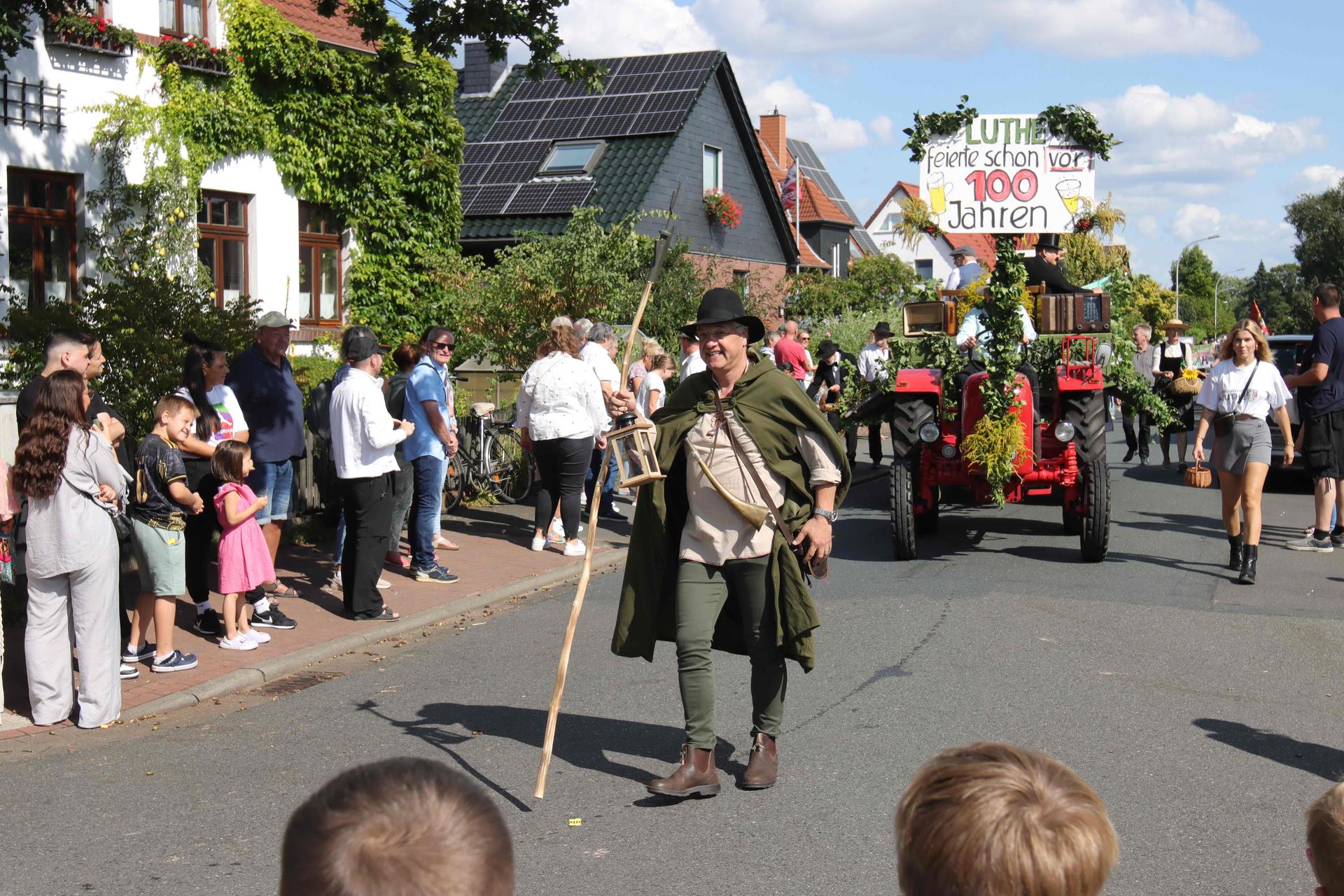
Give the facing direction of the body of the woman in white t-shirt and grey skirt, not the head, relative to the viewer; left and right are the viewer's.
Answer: facing the viewer

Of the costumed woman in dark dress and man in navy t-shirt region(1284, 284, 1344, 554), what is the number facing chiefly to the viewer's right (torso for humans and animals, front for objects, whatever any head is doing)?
0

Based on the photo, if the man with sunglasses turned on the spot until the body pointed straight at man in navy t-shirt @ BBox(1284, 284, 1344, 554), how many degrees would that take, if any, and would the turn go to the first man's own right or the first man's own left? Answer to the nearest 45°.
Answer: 0° — they already face them

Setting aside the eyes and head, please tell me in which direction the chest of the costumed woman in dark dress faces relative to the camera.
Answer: toward the camera

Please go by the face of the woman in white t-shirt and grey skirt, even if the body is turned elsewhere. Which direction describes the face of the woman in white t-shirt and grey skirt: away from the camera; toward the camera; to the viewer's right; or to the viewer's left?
toward the camera

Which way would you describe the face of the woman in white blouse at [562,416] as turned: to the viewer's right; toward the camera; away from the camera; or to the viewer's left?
away from the camera

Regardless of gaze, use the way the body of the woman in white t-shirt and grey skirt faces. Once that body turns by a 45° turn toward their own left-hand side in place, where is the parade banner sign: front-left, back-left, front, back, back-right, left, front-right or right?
back

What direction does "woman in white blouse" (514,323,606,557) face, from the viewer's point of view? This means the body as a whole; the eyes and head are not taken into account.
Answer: away from the camera

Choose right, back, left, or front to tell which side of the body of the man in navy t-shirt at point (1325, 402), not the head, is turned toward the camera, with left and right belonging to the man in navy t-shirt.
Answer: left

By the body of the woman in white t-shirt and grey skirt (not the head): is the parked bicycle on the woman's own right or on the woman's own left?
on the woman's own right

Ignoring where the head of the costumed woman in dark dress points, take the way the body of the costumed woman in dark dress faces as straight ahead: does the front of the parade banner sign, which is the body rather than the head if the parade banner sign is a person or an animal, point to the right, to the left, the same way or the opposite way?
the same way

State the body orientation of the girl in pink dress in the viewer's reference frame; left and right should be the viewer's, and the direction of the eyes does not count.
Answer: facing to the right of the viewer

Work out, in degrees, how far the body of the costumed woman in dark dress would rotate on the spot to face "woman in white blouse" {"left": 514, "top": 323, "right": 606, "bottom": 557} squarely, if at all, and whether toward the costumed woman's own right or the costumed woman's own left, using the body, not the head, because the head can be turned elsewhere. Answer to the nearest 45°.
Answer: approximately 45° to the costumed woman's own right

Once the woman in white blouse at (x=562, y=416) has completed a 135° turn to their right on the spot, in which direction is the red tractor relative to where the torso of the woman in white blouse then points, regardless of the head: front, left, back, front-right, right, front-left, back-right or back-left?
front-left

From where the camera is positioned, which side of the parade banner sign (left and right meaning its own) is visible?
front

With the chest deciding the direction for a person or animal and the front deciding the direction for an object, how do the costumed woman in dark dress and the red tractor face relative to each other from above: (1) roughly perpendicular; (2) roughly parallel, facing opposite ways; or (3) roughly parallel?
roughly parallel

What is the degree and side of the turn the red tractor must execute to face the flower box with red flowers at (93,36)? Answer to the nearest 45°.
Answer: approximately 90° to its right

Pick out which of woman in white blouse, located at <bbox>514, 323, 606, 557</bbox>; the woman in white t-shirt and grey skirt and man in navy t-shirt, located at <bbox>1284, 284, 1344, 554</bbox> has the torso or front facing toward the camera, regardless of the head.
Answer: the woman in white t-shirt and grey skirt

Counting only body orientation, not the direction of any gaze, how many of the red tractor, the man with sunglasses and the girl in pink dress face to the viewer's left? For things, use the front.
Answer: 0

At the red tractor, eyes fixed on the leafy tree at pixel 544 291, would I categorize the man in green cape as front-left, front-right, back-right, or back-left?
back-left
